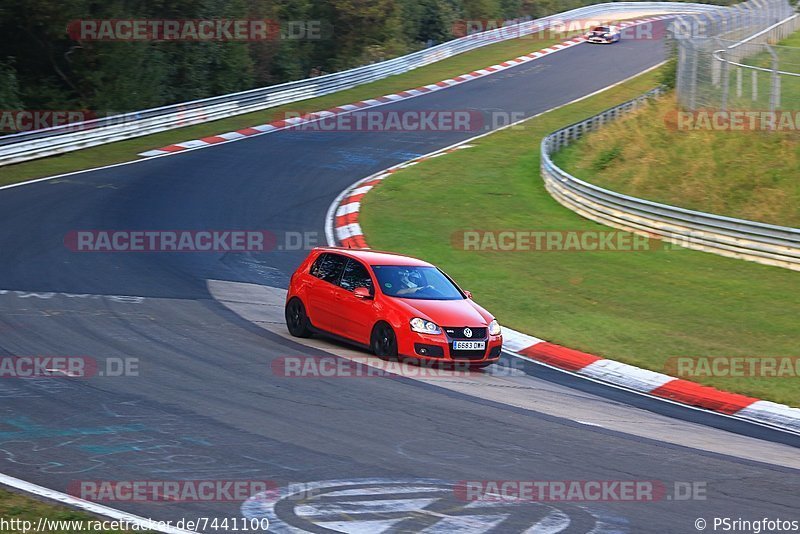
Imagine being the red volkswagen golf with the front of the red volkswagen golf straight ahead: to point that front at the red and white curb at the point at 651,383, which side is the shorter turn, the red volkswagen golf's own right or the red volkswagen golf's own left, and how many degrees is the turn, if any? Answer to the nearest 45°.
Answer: approximately 45° to the red volkswagen golf's own left

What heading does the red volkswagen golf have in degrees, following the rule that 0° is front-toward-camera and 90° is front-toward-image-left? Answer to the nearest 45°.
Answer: approximately 315°

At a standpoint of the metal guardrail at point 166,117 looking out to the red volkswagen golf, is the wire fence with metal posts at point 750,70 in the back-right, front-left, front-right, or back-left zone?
front-left

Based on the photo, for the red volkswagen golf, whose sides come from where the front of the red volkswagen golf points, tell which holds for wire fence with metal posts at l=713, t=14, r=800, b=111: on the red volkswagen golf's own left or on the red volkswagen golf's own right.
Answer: on the red volkswagen golf's own left

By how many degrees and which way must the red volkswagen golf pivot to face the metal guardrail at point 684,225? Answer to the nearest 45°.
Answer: approximately 90° to its left

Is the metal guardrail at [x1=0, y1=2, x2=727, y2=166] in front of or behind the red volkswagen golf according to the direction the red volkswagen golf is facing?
behind

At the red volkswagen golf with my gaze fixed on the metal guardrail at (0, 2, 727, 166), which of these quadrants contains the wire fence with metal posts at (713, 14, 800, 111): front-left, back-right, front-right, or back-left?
front-right

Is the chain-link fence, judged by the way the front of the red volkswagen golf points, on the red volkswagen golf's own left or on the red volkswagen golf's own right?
on the red volkswagen golf's own left
